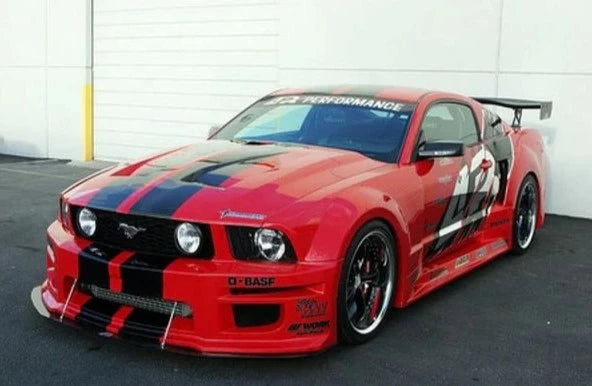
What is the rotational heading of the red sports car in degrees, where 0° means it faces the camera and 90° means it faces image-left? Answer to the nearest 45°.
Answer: approximately 45°
